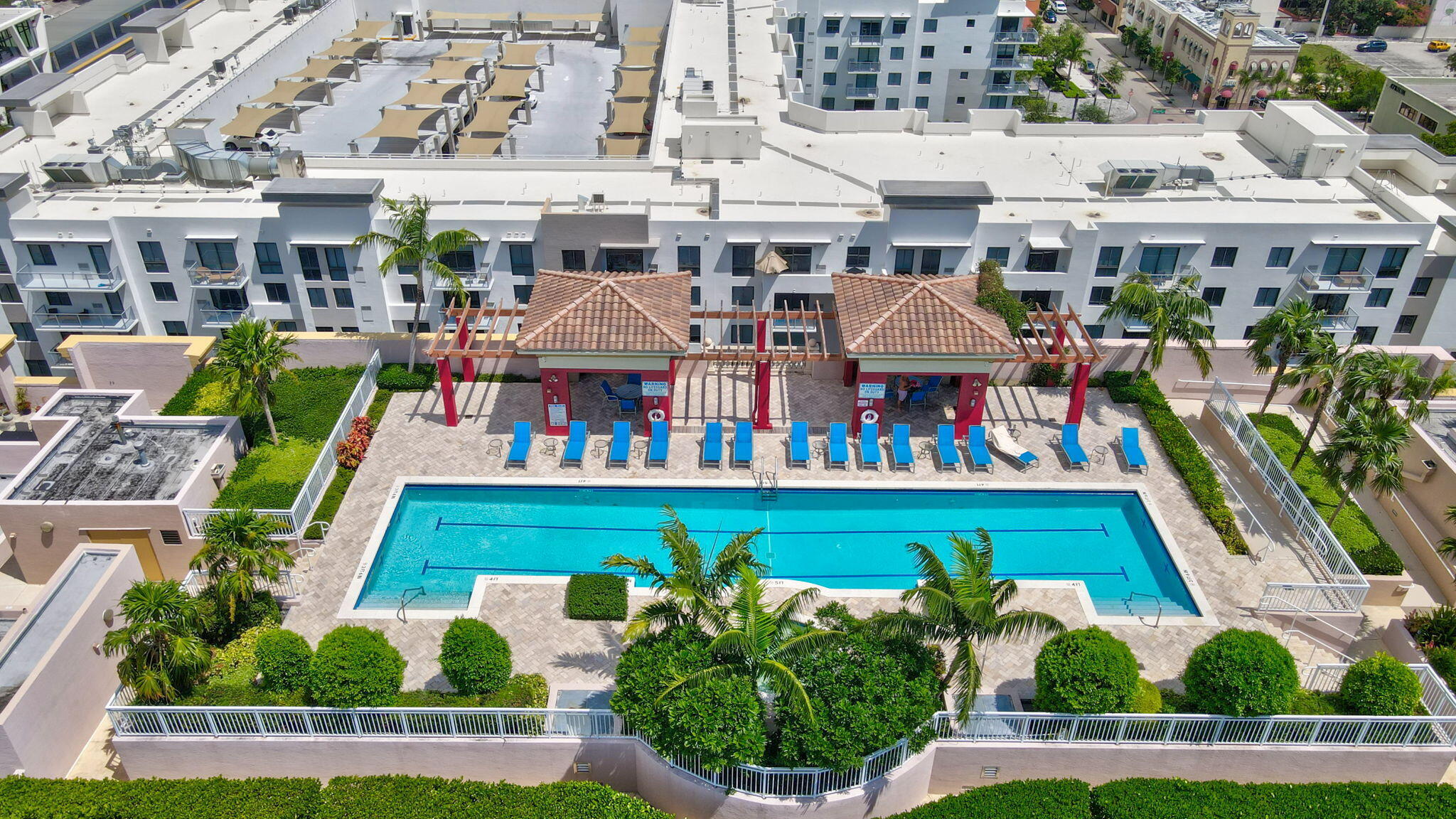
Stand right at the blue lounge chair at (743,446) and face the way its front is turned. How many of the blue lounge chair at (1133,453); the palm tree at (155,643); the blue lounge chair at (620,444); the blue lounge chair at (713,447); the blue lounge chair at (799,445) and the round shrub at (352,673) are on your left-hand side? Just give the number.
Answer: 2

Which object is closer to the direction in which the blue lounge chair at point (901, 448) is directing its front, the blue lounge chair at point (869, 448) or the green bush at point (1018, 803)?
the green bush

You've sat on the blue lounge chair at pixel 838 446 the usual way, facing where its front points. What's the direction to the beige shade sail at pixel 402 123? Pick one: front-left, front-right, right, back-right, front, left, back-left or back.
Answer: back-right

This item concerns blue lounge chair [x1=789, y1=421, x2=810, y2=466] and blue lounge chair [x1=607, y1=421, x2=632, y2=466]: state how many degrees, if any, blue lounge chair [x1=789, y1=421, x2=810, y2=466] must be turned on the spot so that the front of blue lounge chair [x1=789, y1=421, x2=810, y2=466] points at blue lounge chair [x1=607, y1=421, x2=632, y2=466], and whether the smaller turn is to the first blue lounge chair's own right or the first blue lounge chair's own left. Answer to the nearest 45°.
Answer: approximately 90° to the first blue lounge chair's own right

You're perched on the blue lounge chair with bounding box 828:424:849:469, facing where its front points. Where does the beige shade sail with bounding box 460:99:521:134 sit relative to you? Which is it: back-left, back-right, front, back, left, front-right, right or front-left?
back-right

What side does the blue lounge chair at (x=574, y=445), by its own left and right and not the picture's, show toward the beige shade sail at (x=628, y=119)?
back

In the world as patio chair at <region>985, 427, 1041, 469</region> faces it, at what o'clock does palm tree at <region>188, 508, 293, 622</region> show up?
The palm tree is roughly at 3 o'clock from the patio chair.

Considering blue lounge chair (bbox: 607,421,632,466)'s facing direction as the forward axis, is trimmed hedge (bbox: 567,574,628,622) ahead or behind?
ahead

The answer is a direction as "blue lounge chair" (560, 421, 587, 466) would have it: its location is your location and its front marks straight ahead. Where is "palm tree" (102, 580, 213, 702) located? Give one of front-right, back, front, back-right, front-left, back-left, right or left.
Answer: front-right

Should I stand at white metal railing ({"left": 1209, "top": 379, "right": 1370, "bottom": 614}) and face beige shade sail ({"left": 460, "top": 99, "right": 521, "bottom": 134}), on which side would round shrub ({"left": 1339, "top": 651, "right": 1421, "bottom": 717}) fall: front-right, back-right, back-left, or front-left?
back-left

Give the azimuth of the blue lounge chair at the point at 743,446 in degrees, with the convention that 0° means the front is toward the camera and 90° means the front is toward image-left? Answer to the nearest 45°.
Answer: approximately 0°

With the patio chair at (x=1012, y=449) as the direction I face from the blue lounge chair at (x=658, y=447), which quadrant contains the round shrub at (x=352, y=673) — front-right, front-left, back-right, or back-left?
back-right

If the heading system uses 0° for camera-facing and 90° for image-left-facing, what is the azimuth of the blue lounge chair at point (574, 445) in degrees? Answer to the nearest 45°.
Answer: approximately 0°
